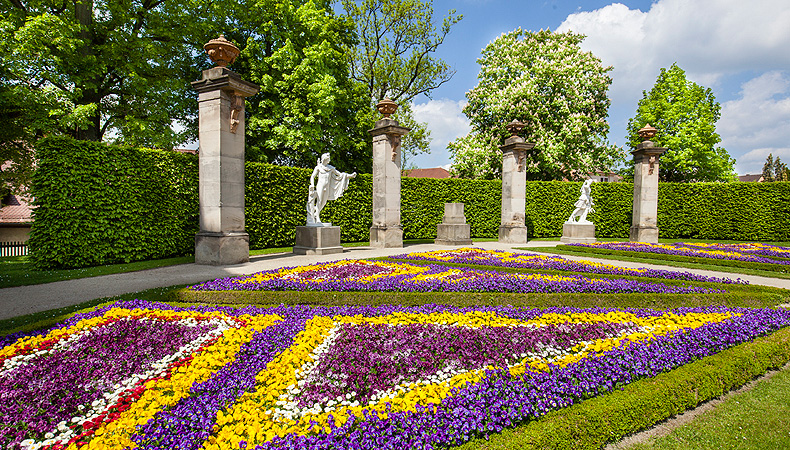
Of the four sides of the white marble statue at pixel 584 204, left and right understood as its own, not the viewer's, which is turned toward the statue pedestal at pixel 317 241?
right

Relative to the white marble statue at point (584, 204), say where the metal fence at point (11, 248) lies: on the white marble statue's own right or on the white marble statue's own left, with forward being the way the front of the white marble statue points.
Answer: on the white marble statue's own right

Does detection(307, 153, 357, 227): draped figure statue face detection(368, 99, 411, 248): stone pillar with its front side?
no

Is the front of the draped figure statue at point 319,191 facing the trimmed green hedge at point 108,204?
no

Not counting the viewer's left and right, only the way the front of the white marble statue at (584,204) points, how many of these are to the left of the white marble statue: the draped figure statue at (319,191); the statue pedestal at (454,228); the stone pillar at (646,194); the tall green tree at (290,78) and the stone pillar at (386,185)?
1

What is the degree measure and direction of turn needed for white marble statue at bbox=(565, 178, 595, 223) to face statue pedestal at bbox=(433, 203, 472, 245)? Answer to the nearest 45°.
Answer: approximately 90° to its right

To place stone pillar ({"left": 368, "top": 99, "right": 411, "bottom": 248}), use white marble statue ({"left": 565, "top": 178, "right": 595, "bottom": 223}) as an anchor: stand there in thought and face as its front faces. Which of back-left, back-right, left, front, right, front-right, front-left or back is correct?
right

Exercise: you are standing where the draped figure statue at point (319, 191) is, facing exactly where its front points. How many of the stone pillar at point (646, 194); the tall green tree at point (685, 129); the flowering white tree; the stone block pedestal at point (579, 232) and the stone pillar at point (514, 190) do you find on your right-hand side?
0

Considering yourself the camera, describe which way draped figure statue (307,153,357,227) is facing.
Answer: facing the viewer and to the right of the viewer

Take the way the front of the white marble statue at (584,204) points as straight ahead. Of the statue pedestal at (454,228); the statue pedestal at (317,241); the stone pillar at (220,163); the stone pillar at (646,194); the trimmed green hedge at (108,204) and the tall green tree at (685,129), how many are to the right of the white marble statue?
4

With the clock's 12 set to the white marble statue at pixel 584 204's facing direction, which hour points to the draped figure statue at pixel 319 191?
The draped figure statue is roughly at 3 o'clock from the white marble statue.

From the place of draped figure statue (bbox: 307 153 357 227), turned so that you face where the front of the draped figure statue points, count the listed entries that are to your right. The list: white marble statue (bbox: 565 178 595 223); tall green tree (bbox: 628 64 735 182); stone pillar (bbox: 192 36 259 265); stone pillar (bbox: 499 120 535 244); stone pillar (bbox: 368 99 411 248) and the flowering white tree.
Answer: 1

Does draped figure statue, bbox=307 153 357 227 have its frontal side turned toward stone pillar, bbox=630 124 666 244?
no

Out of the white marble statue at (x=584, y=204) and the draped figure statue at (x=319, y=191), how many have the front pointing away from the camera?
0

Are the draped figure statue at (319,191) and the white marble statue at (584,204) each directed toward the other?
no

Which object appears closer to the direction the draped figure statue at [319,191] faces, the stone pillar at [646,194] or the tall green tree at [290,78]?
the stone pillar
